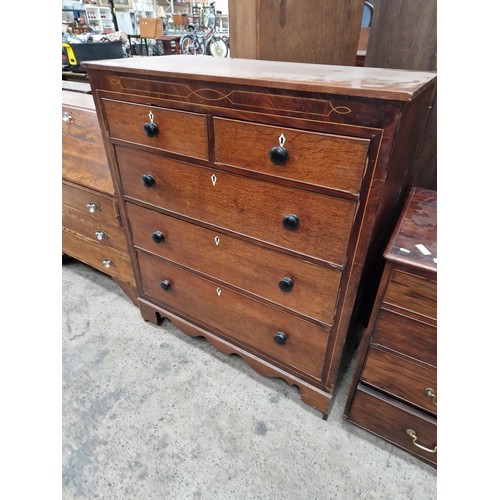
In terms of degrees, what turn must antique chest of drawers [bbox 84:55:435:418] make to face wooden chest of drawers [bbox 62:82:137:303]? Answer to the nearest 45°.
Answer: approximately 90° to its right

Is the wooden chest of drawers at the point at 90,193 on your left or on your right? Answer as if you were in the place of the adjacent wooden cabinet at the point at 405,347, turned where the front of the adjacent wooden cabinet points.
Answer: on your right

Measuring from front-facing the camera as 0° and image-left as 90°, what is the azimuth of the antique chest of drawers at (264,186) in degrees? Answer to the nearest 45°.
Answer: approximately 45°

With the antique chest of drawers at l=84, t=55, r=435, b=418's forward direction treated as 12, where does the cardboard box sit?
The cardboard box is roughly at 4 o'clock from the antique chest of drawers.

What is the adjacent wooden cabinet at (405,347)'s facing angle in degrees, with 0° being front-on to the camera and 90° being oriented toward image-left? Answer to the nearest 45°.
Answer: approximately 45°

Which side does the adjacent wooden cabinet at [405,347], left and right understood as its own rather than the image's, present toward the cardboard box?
right
